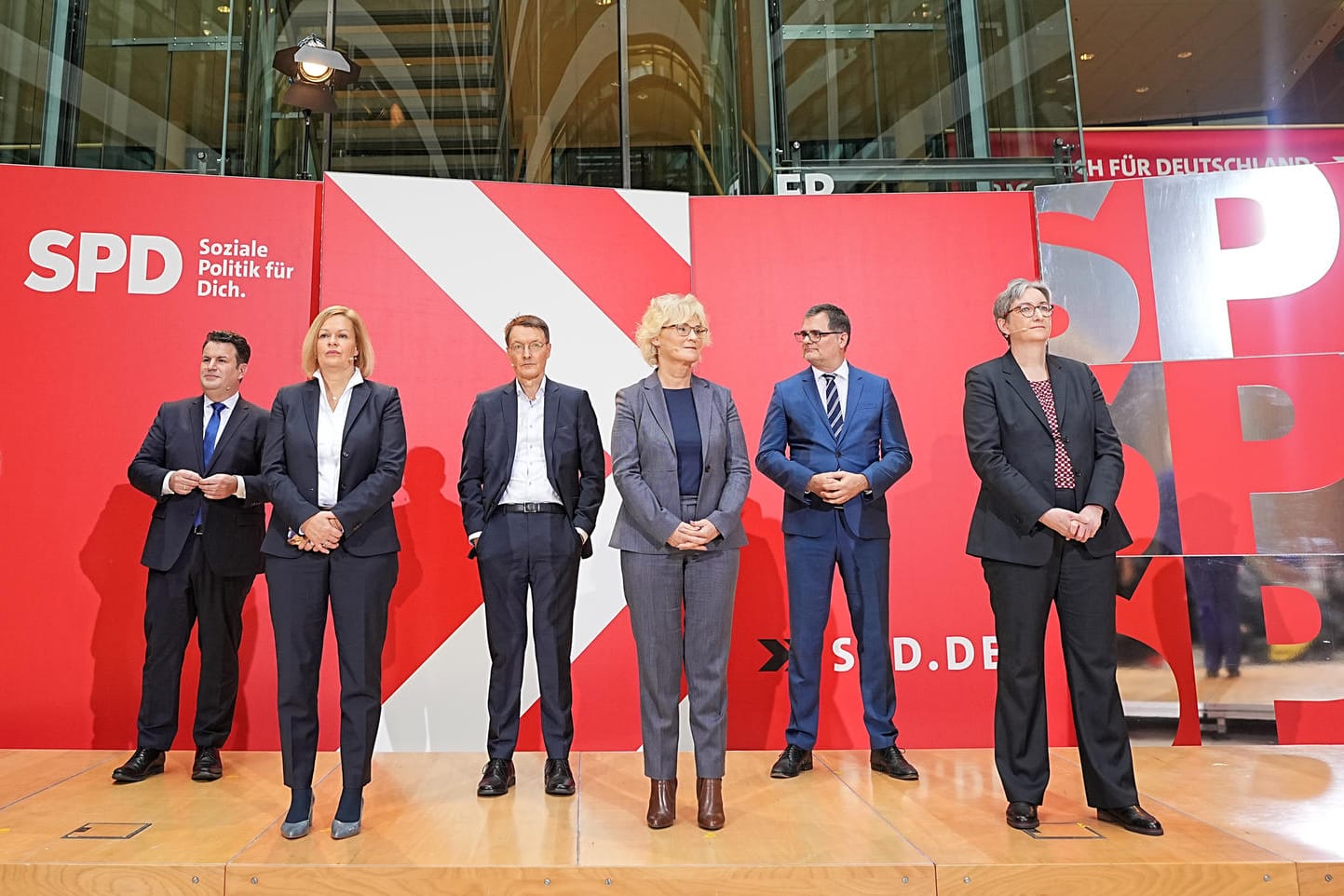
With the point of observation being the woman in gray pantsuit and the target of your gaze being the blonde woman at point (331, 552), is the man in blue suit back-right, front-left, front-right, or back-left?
back-right

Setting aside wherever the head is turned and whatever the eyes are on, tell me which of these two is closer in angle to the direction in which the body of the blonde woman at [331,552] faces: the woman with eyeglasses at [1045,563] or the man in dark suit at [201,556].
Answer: the woman with eyeglasses

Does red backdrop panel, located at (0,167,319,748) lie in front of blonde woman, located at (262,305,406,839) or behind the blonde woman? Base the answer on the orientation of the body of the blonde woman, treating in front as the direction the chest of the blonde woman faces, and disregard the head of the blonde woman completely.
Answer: behind
